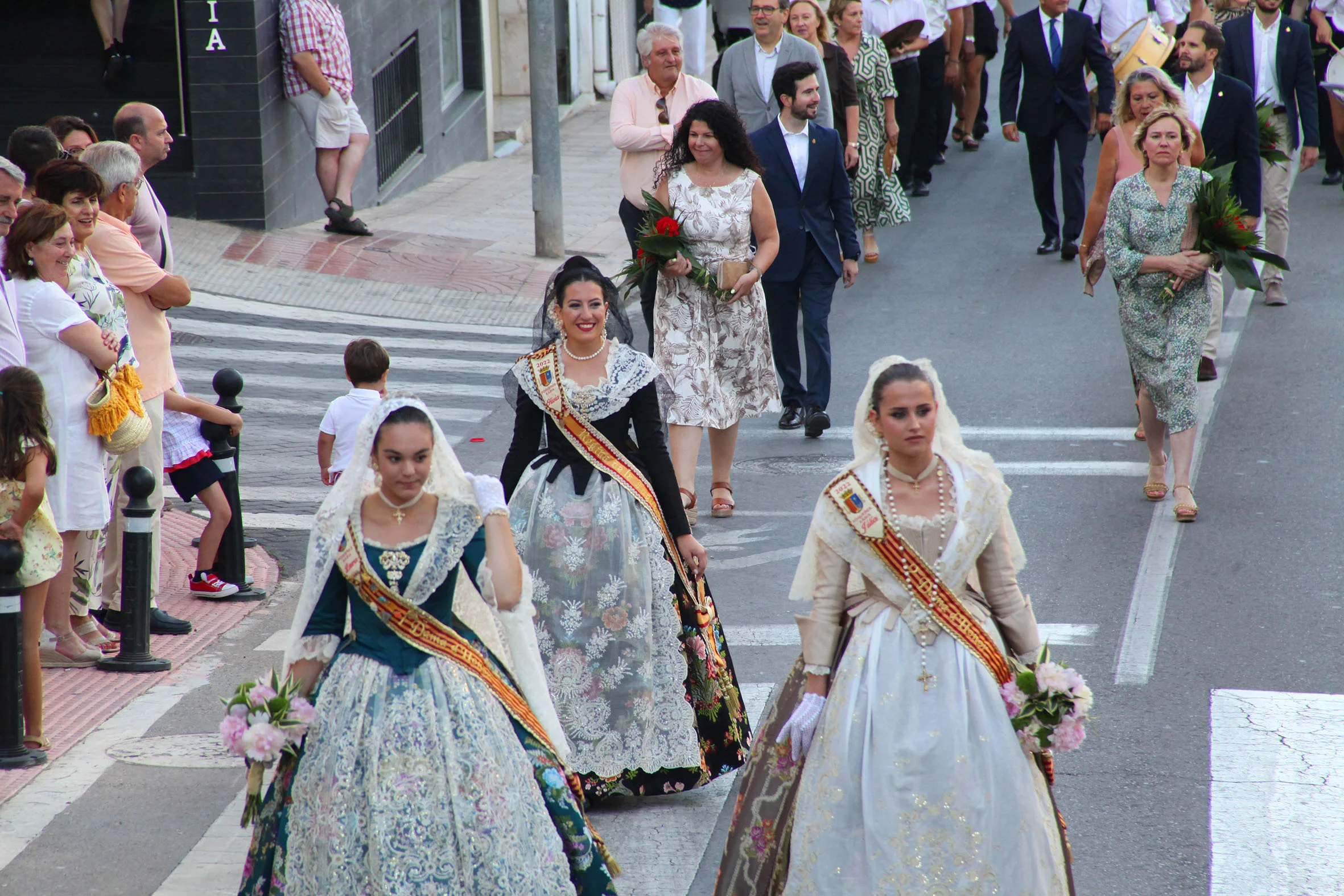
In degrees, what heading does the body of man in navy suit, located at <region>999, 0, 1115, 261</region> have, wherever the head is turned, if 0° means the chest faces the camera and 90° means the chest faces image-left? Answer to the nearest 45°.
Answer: approximately 0°

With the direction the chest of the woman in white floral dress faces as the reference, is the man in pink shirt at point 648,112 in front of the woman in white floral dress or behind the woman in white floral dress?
behind

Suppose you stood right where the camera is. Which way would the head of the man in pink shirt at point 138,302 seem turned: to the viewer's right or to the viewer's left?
to the viewer's right

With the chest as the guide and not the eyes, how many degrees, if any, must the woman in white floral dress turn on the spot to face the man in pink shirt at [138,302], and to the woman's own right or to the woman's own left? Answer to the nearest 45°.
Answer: approximately 45° to the woman's own right

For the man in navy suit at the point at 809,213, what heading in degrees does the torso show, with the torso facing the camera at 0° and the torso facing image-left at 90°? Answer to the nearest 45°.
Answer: approximately 0°

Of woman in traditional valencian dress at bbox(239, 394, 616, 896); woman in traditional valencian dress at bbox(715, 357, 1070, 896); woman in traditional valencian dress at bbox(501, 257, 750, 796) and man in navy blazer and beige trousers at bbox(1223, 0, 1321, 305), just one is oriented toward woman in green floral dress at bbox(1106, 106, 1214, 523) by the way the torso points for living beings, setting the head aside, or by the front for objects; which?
the man in navy blazer and beige trousers

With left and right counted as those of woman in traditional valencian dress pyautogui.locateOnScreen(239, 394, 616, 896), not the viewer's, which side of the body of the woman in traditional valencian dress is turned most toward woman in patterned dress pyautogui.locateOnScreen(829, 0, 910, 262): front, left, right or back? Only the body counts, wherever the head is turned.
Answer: back
